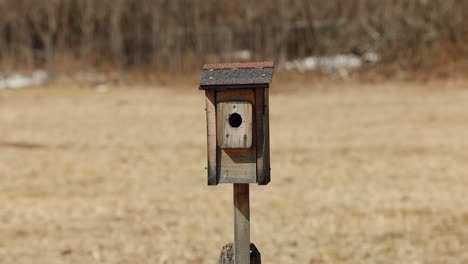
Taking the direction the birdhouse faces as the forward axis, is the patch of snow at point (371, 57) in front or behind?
behind

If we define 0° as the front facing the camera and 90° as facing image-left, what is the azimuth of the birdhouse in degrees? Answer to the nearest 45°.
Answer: approximately 0°
